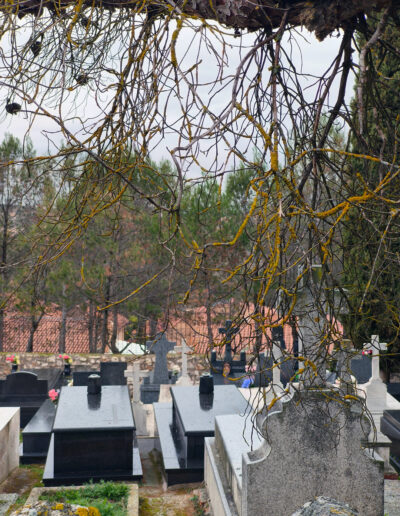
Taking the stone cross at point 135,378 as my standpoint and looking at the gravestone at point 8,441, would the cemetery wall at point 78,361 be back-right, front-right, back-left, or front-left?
back-right

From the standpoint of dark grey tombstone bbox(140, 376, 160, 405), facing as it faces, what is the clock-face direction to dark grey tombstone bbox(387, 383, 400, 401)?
dark grey tombstone bbox(387, 383, 400, 401) is roughly at 10 o'clock from dark grey tombstone bbox(140, 376, 160, 405).

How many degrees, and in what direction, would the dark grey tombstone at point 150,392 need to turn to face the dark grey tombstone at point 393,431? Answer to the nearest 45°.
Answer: approximately 45° to its left

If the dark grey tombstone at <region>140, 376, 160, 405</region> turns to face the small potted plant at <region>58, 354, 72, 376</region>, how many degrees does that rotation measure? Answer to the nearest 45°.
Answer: approximately 135° to its right
